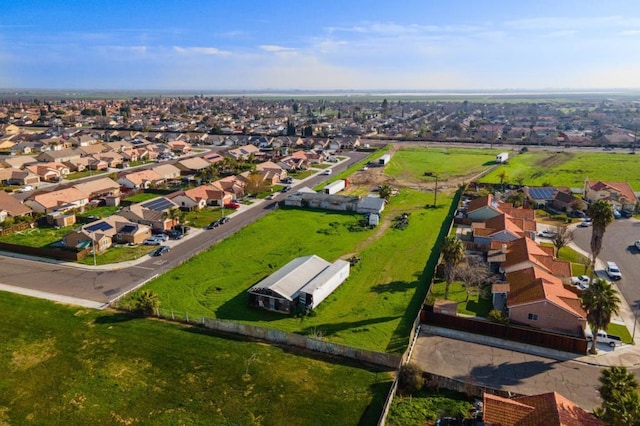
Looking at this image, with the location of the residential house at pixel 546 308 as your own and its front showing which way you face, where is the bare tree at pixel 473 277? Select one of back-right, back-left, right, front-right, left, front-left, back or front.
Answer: back-left

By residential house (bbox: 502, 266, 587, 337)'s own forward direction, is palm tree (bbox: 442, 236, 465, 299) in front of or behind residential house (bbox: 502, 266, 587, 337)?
behind

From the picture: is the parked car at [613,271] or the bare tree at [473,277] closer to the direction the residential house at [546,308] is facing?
the parked car

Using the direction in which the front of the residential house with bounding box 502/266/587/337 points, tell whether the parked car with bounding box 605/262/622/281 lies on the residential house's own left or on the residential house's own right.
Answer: on the residential house's own left

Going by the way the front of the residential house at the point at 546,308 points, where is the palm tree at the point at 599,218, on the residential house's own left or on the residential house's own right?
on the residential house's own left

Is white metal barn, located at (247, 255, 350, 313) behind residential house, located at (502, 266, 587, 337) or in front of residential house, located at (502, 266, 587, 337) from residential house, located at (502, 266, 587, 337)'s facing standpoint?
behind

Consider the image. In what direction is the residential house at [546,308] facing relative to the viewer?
to the viewer's right

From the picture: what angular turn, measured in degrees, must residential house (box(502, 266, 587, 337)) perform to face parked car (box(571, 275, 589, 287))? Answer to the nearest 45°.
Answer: approximately 90° to its left
